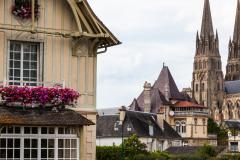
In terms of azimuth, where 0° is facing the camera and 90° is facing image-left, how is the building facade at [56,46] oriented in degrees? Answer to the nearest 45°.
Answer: approximately 0°
